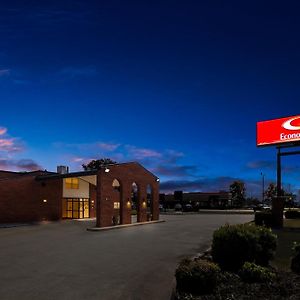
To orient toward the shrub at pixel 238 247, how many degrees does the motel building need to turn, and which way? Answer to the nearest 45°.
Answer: approximately 45° to its right

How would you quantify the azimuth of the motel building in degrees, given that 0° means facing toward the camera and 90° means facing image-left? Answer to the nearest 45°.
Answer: approximately 315°

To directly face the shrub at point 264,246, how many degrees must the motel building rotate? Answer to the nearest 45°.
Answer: approximately 45° to its right

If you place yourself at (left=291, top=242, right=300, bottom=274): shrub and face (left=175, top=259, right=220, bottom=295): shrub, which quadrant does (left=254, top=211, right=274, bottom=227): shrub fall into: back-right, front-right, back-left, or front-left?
back-right

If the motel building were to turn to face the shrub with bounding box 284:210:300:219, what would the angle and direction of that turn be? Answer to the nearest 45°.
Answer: approximately 45° to its left

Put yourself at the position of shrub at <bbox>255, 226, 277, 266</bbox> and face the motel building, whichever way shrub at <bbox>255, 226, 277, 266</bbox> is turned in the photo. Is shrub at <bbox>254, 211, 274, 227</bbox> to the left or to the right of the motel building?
right

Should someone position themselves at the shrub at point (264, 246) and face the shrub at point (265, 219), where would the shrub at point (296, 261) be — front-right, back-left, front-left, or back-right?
back-right

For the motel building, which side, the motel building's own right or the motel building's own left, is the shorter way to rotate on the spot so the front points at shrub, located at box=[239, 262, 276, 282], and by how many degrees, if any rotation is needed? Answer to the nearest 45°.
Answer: approximately 45° to the motel building's own right

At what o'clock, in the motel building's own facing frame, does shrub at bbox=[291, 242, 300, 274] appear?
The shrub is roughly at 1 o'clock from the motel building.
